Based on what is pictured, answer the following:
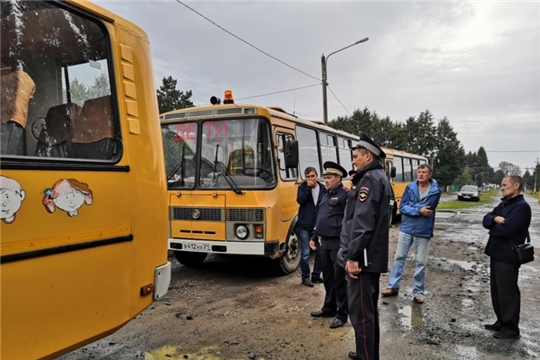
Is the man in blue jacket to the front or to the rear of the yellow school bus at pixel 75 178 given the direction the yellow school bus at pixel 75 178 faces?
to the rear

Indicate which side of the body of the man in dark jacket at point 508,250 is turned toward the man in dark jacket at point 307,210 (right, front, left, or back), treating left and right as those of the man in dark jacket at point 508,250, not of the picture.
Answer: front

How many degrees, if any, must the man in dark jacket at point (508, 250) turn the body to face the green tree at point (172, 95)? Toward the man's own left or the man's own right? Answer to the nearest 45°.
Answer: approximately 45° to the man's own right

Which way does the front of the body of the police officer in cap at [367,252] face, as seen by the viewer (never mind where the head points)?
to the viewer's left

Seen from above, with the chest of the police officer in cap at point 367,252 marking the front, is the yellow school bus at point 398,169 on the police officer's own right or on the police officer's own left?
on the police officer's own right

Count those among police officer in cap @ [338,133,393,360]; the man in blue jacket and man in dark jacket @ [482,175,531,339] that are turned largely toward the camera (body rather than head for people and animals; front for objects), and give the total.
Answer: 1

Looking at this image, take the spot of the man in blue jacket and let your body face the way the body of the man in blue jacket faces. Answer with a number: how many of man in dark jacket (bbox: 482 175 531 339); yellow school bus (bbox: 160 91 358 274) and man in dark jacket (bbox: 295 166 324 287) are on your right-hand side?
2

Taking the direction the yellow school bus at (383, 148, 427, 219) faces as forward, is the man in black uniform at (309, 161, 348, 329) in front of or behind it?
in front

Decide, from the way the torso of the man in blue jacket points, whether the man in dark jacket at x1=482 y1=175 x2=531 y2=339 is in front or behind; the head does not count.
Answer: in front

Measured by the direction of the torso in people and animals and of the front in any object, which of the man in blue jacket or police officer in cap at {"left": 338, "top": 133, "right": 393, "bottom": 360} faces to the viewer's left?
the police officer in cap

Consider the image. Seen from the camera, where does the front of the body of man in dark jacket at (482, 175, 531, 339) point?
to the viewer's left

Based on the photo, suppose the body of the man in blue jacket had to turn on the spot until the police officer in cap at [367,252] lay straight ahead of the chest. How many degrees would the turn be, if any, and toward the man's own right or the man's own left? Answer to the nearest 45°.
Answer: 0° — they already face them

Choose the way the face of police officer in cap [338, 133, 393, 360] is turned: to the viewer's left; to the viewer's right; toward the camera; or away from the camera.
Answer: to the viewer's left

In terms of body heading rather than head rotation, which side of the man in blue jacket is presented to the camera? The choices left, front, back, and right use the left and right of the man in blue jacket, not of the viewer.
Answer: front

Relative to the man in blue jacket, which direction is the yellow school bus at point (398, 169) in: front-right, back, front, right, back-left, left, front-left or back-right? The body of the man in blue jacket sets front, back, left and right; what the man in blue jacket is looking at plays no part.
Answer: back

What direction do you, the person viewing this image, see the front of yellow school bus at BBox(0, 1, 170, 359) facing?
facing the viewer and to the left of the viewer

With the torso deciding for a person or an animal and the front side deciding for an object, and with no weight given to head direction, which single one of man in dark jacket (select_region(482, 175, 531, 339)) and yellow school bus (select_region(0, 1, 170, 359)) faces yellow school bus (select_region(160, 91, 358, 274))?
the man in dark jacket
